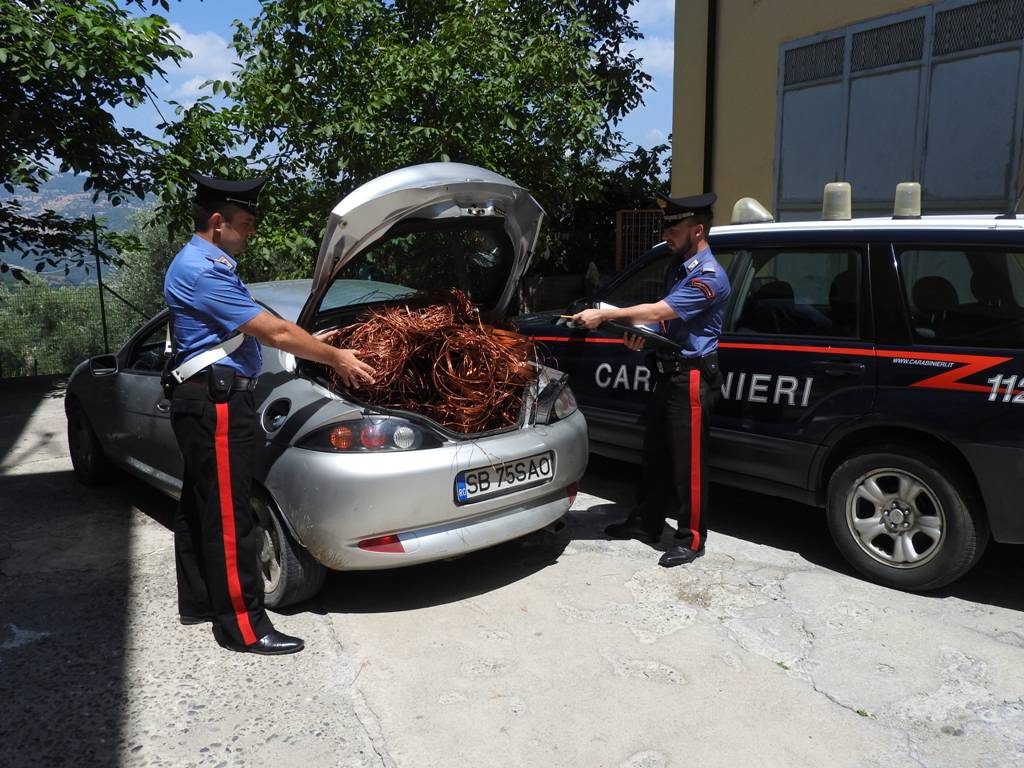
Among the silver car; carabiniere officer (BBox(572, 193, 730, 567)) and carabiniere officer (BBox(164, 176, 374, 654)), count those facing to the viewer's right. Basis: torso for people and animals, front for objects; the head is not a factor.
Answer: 1

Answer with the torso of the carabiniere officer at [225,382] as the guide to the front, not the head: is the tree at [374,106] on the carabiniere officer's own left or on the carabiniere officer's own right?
on the carabiniere officer's own left

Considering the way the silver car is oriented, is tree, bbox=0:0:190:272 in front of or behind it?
in front

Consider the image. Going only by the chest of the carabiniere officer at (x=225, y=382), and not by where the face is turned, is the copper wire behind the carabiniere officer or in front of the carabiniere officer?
in front

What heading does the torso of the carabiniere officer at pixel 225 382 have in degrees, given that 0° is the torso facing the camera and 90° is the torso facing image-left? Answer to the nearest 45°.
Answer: approximately 270°

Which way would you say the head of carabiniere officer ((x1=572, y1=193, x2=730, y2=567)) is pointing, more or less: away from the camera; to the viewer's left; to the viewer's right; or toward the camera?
to the viewer's left

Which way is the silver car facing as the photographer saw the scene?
facing away from the viewer and to the left of the viewer

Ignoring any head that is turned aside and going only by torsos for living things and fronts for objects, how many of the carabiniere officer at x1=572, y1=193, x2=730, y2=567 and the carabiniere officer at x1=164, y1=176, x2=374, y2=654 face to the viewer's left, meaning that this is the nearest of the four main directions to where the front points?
1

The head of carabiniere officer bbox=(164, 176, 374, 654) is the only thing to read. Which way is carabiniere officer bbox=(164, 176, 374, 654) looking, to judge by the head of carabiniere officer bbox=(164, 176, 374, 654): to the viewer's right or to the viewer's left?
to the viewer's right

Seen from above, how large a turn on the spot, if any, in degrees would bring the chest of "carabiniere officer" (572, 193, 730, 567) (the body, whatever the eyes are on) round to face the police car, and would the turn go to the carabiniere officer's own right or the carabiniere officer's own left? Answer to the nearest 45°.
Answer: approximately 180°

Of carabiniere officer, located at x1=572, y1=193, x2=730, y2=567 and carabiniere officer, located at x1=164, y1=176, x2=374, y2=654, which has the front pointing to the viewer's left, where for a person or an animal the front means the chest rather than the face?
carabiniere officer, located at x1=572, y1=193, x2=730, y2=567

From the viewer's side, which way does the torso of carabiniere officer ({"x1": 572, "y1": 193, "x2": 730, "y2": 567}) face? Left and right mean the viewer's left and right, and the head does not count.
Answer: facing to the left of the viewer
